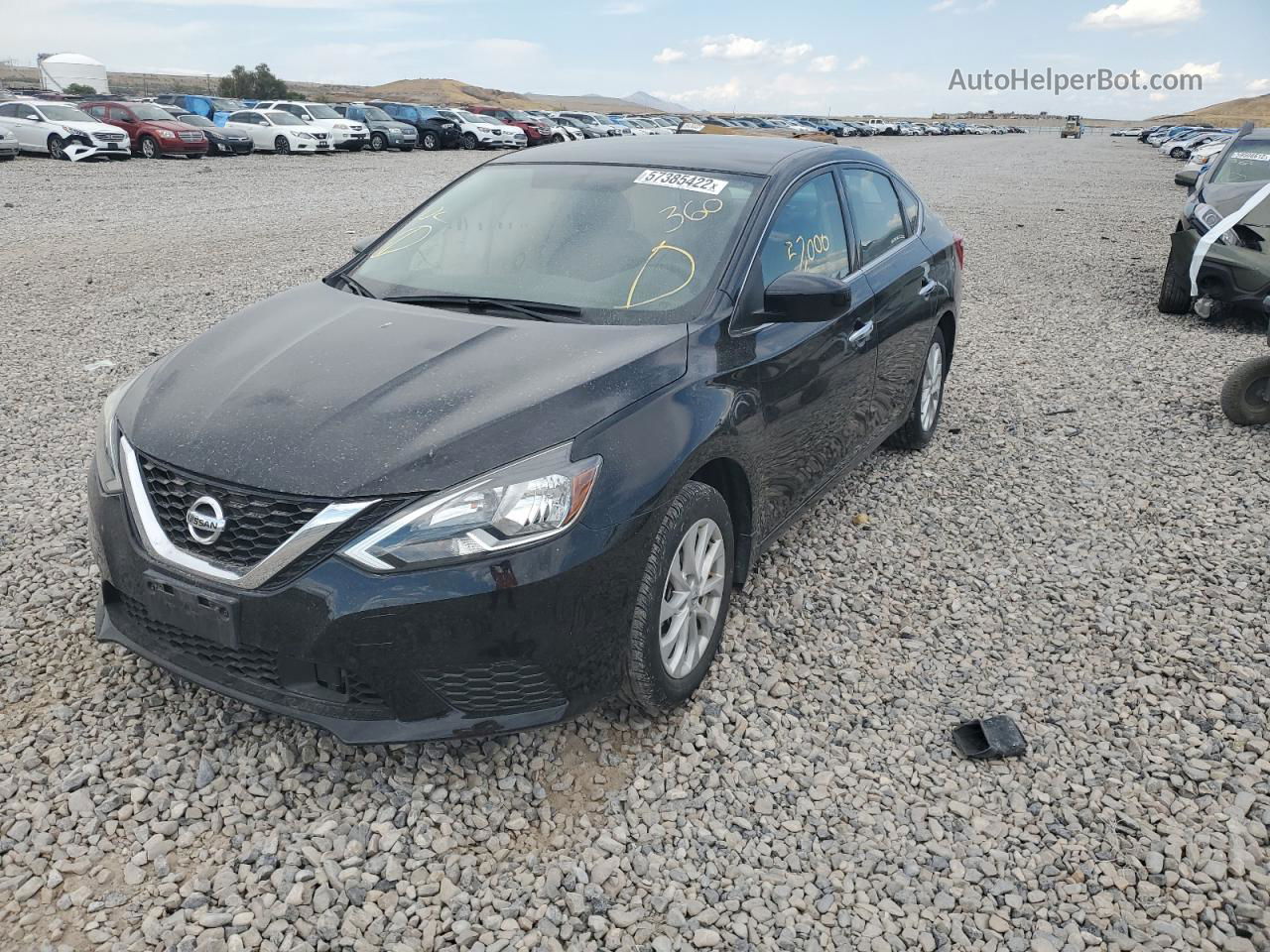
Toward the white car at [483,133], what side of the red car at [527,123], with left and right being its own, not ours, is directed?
right

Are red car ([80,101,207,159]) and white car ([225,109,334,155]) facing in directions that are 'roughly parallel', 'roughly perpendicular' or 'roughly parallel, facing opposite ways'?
roughly parallel

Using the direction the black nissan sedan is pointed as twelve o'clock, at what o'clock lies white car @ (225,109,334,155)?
The white car is roughly at 4 o'clock from the black nissan sedan.

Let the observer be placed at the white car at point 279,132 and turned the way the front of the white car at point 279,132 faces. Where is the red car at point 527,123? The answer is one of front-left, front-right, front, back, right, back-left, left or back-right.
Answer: left

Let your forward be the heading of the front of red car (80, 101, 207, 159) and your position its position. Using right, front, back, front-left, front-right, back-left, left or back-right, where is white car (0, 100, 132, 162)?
right

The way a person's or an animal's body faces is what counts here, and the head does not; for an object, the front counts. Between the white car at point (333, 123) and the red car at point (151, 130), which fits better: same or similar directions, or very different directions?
same or similar directions

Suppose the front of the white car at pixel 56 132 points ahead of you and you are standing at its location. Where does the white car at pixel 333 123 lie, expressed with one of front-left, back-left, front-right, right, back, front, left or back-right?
left

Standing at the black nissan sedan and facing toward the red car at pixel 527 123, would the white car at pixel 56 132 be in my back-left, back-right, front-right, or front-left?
front-left

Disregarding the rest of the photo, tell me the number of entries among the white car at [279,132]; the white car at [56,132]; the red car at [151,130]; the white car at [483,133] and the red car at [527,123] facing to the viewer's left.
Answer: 0

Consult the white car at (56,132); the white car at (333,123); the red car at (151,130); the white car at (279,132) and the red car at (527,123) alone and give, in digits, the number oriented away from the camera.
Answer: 0

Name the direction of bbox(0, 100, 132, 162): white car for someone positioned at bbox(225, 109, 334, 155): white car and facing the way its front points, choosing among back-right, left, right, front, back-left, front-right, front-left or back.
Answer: right

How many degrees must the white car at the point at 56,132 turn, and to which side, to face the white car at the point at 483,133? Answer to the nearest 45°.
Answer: approximately 90° to its left

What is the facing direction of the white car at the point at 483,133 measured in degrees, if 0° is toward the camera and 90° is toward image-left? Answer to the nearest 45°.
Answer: approximately 315°

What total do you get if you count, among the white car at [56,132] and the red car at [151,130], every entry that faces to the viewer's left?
0

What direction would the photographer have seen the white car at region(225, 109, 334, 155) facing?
facing the viewer and to the right of the viewer
